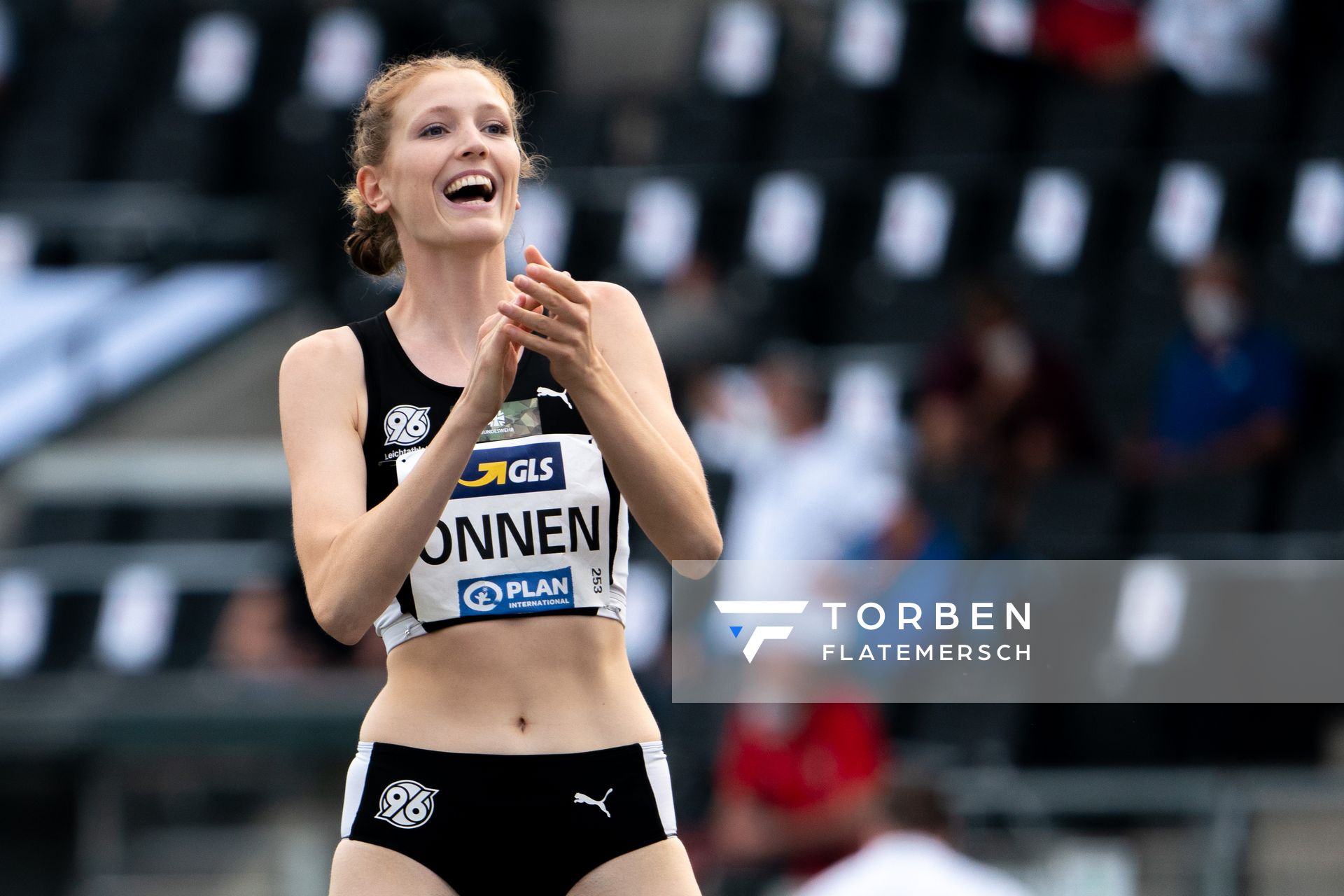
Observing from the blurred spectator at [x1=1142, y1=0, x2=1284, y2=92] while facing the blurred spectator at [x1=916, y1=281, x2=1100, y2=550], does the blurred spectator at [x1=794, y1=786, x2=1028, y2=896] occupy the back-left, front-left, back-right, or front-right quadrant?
front-left

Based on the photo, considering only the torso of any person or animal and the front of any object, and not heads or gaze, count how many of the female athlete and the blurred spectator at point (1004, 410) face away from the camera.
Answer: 0

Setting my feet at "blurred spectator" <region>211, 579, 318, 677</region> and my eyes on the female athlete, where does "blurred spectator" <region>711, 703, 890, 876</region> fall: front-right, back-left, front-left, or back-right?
front-left

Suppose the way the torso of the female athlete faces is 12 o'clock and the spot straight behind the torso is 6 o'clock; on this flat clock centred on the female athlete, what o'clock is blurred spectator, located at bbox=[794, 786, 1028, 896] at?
The blurred spectator is roughly at 7 o'clock from the female athlete.

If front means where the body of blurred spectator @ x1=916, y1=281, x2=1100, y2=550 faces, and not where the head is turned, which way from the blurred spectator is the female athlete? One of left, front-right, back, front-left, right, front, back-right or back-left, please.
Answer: front

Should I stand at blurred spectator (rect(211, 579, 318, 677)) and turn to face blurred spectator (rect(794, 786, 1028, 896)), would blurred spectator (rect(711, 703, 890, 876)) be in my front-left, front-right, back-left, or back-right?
front-left

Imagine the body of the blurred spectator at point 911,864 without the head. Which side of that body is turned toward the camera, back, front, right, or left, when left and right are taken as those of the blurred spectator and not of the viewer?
back

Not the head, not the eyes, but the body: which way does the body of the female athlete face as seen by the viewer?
toward the camera

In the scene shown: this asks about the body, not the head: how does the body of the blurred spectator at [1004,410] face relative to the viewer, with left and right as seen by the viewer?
facing the viewer

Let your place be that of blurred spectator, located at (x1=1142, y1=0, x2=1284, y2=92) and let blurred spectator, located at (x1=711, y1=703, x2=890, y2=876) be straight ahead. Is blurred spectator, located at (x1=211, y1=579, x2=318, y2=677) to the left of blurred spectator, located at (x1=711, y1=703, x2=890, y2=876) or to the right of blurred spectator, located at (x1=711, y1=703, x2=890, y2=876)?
right

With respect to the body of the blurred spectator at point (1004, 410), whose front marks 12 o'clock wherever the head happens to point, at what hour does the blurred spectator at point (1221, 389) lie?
the blurred spectator at point (1221, 389) is roughly at 9 o'clock from the blurred spectator at point (1004, 410).

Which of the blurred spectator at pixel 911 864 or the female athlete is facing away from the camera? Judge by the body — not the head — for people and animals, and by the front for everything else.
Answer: the blurred spectator

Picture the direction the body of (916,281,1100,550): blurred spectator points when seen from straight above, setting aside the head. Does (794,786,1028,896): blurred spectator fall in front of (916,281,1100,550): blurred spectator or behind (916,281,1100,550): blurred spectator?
in front

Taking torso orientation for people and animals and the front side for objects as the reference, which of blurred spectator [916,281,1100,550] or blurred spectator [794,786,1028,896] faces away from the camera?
blurred spectator [794,786,1028,896]

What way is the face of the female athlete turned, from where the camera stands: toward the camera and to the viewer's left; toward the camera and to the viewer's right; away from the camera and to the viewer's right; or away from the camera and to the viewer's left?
toward the camera and to the viewer's right

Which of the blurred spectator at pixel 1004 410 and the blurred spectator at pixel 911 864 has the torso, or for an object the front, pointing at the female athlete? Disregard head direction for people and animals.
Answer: the blurred spectator at pixel 1004 410
